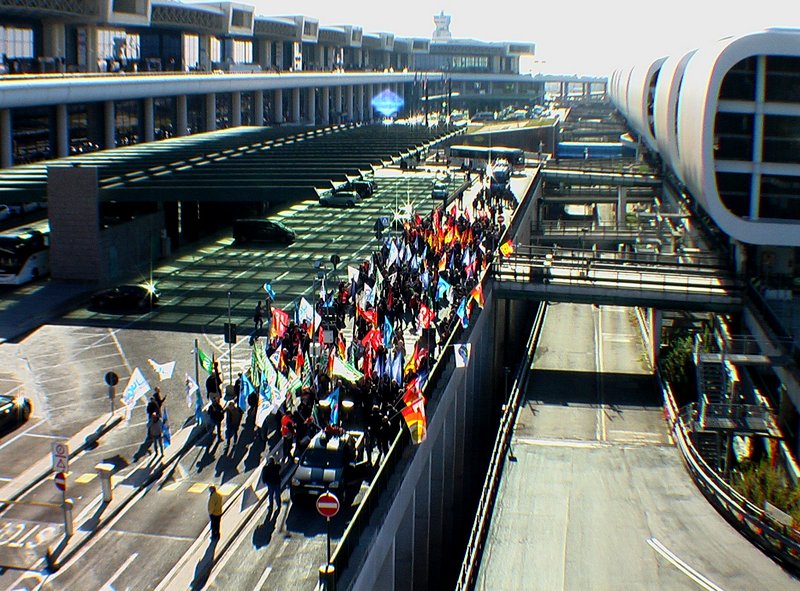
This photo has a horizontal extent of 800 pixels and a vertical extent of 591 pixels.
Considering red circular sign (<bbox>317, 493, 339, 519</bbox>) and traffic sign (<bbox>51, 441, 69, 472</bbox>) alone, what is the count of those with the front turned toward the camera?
2

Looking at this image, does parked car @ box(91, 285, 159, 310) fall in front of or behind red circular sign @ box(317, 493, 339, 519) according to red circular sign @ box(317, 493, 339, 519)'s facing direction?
behind

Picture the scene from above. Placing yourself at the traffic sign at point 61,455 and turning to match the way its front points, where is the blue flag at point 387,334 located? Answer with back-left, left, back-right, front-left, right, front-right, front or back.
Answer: back-left

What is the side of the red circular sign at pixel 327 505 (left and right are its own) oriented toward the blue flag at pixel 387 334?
back

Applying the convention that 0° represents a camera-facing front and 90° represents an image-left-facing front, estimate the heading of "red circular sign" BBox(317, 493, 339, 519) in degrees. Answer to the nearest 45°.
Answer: approximately 0°

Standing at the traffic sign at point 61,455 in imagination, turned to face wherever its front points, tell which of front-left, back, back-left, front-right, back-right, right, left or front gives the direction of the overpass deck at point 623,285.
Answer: back-left

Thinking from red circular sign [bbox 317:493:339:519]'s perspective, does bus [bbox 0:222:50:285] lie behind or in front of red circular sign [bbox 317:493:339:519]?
behind

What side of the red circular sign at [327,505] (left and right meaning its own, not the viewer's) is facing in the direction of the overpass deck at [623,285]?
back

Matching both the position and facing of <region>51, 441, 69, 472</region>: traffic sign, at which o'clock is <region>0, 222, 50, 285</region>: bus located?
The bus is roughly at 6 o'clock from the traffic sign.
